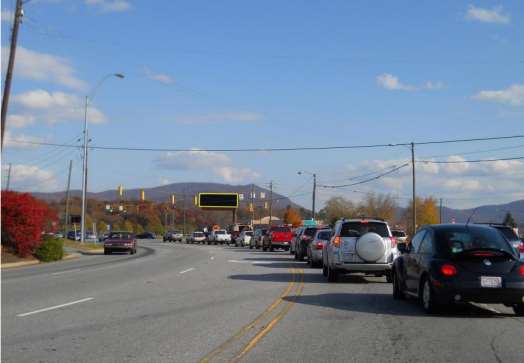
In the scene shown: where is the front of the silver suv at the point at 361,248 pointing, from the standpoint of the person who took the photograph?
facing away from the viewer

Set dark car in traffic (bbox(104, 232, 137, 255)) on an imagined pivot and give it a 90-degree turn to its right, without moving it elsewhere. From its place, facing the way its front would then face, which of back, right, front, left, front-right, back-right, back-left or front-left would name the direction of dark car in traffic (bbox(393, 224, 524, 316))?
left

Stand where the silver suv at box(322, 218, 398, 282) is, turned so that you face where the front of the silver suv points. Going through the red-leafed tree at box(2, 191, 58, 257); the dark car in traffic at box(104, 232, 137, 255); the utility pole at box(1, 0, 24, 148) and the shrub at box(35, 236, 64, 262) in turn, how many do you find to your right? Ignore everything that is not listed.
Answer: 0

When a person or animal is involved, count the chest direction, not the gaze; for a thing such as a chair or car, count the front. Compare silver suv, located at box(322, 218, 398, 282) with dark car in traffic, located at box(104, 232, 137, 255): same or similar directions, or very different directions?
very different directions

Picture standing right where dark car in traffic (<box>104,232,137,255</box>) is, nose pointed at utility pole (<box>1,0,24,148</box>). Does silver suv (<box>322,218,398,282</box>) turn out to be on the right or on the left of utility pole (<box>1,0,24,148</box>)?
left

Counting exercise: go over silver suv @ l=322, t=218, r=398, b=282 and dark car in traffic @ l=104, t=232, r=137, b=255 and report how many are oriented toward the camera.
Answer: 1

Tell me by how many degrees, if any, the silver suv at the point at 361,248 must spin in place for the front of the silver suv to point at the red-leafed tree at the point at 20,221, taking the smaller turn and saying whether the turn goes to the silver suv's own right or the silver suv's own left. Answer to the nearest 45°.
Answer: approximately 45° to the silver suv's own left

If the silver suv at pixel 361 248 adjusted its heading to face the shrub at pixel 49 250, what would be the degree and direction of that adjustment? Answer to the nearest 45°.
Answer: approximately 45° to its left

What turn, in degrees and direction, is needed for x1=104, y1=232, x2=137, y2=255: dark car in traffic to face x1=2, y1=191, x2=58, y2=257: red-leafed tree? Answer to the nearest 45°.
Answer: approximately 45° to its right

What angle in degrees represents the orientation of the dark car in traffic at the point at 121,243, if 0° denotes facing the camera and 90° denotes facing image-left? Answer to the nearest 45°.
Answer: approximately 0°

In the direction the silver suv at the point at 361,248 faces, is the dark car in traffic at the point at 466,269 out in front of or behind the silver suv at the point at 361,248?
behind

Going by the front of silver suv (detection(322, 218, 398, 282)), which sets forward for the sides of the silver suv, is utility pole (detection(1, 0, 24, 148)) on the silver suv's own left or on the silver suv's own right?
on the silver suv's own left

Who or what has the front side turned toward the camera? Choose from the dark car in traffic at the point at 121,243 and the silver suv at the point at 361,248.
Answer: the dark car in traffic

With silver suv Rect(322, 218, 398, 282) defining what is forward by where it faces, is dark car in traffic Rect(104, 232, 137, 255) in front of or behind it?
in front
